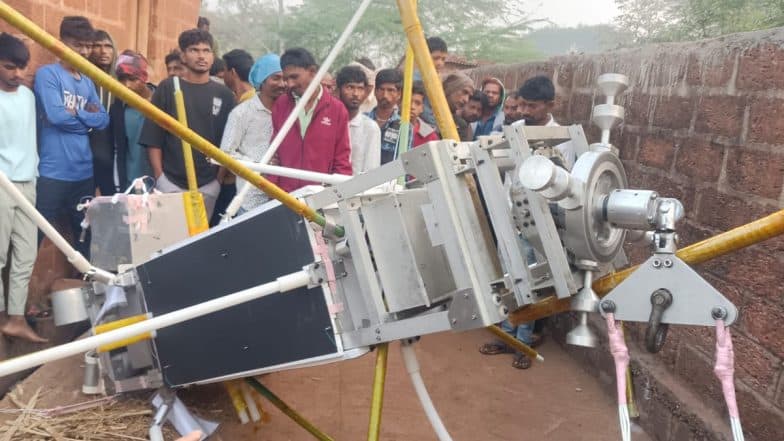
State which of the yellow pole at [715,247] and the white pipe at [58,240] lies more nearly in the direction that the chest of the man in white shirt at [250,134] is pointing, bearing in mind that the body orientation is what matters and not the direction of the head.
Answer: the yellow pole

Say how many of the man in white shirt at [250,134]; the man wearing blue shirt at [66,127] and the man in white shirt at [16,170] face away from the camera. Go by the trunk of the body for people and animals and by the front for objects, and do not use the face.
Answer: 0

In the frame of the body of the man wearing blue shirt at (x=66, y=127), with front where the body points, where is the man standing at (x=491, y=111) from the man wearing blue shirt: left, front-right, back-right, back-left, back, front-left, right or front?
front-left

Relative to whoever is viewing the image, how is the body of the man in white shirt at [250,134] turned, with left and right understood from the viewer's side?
facing the viewer and to the right of the viewer

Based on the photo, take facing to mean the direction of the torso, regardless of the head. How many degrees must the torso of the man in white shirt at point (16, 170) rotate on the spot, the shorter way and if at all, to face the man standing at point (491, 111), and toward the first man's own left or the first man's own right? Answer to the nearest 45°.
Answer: approximately 45° to the first man's own left

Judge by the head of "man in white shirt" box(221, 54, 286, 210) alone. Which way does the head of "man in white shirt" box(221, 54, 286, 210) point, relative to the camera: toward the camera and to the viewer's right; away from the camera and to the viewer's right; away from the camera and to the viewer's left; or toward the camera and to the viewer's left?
toward the camera and to the viewer's right

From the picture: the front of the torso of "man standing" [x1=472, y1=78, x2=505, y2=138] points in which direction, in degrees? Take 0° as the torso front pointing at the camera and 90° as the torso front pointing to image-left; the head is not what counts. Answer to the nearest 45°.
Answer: approximately 45°

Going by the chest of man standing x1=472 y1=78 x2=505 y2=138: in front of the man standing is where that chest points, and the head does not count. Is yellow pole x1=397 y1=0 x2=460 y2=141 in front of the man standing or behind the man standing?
in front

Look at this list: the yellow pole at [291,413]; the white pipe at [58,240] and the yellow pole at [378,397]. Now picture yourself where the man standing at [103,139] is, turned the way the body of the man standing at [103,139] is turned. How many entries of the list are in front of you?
3

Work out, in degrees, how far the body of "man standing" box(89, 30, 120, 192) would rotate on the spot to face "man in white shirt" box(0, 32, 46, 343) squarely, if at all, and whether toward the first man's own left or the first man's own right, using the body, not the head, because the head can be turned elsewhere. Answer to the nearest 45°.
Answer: approximately 45° to the first man's own right

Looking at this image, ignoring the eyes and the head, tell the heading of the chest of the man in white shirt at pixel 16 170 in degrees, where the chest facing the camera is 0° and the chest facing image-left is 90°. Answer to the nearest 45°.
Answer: approximately 315°

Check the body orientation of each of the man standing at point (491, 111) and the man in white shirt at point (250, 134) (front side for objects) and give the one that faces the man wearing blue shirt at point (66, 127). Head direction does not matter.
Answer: the man standing

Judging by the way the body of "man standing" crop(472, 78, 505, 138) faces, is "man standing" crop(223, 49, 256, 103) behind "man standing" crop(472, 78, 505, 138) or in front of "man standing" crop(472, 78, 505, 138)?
in front

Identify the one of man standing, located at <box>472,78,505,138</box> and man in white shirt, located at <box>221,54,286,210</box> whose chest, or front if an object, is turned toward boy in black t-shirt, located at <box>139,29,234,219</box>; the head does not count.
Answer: the man standing

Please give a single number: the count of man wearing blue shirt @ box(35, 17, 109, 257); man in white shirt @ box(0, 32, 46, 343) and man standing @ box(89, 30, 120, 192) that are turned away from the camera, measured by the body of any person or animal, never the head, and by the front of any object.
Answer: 0
